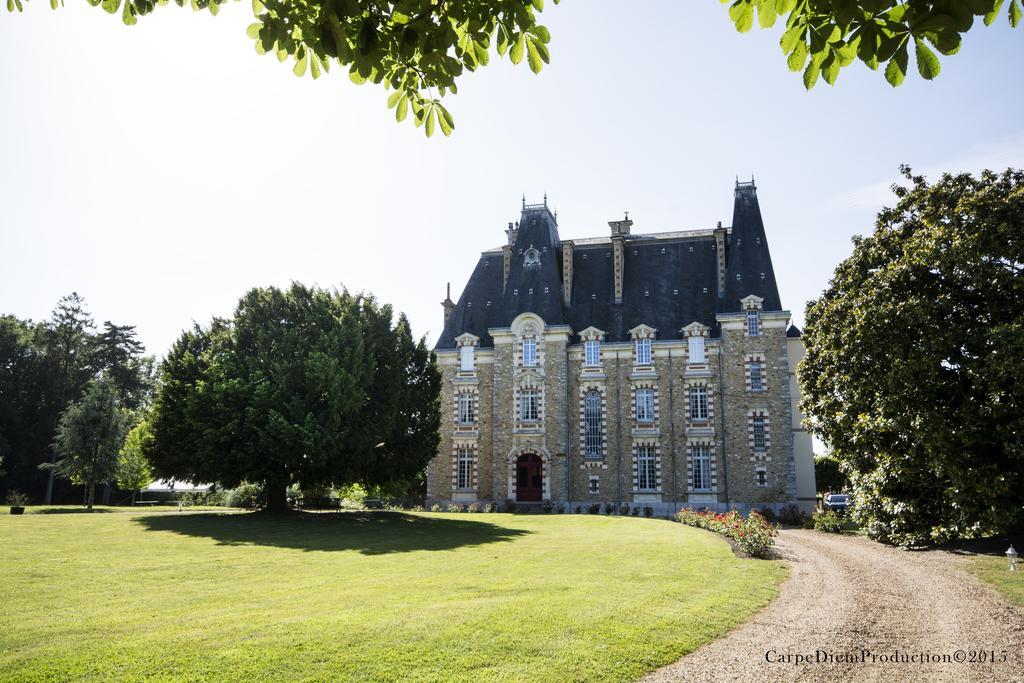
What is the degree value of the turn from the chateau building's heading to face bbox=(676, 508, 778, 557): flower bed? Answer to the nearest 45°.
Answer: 0° — it already faces it

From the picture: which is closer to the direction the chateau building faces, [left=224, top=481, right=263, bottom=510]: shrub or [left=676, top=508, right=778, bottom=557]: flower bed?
the flower bed

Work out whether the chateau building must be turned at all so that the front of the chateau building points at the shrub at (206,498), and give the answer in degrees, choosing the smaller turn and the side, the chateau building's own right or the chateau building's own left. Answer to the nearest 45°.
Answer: approximately 90° to the chateau building's own right

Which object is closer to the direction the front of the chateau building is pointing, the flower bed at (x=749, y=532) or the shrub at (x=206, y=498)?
the flower bed

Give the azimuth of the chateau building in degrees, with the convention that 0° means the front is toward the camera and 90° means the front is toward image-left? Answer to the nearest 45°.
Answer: approximately 0°

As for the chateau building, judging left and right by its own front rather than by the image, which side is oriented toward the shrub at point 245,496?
right
